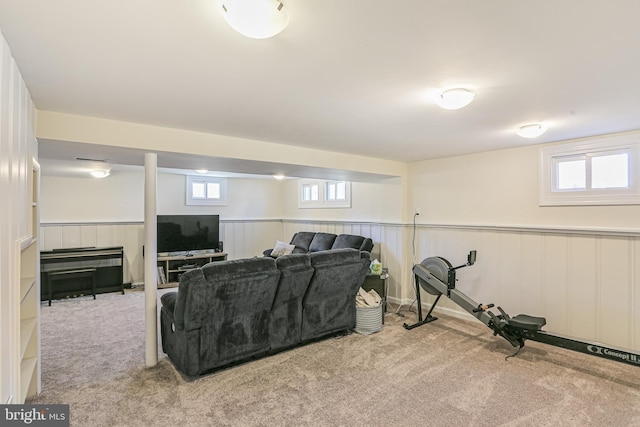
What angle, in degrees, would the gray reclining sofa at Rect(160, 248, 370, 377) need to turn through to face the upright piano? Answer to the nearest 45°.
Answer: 0° — it already faces it

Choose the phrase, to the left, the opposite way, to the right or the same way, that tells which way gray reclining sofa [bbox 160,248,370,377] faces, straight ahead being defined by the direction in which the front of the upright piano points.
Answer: the opposite way

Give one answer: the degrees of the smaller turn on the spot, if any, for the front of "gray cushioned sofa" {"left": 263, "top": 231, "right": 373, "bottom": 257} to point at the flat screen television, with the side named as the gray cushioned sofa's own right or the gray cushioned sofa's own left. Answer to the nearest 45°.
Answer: approximately 45° to the gray cushioned sofa's own right

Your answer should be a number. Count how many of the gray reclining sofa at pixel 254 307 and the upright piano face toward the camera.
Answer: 1

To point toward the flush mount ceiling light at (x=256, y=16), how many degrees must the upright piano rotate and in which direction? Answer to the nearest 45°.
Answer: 0° — it already faces it

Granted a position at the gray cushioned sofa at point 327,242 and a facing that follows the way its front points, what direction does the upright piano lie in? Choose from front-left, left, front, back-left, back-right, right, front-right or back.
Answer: front-right

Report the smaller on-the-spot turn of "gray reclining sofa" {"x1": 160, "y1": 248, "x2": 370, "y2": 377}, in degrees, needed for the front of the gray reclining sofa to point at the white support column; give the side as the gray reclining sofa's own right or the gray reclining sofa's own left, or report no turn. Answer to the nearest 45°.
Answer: approximately 45° to the gray reclining sofa's own left

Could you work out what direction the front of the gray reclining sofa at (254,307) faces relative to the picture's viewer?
facing away from the viewer and to the left of the viewer

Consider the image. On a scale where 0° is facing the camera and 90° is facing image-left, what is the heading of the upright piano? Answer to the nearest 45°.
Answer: approximately 0°
